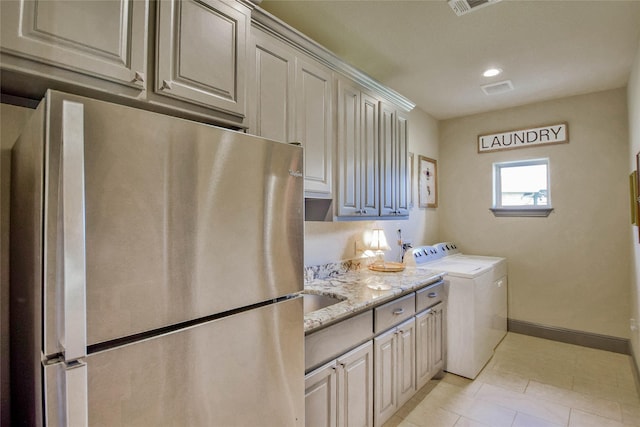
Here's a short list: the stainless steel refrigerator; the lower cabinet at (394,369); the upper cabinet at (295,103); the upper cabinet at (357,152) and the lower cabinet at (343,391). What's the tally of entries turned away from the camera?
0

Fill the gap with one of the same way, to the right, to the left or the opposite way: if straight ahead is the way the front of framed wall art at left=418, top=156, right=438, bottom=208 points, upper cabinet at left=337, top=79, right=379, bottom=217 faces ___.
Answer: the same way

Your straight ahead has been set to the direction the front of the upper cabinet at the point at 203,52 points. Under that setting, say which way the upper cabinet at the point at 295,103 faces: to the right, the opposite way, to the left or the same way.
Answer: the same way

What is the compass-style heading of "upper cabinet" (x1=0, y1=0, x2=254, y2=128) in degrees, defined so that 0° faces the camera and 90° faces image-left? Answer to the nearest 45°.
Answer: approximately 315°

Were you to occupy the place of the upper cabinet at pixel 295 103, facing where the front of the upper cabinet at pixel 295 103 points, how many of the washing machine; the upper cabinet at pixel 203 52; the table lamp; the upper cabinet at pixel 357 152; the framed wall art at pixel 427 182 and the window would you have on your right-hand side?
1

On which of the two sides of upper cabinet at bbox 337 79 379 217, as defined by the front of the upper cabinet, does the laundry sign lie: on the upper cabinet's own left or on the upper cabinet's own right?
on the upper cabinet's own left

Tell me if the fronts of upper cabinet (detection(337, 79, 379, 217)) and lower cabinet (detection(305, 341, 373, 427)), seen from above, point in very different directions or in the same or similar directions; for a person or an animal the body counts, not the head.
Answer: same or similar directions

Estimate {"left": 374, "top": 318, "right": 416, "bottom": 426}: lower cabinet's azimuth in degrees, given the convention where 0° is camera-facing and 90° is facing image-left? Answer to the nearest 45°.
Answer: approximately 315°

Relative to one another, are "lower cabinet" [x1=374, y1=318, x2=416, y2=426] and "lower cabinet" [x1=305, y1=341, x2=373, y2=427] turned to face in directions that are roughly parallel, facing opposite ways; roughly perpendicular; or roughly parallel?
roughly parallel

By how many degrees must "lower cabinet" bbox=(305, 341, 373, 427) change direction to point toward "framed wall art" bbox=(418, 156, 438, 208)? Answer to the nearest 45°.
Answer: approximately 90° to its left

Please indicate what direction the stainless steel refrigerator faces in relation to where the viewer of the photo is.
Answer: facing the viewer and to the right of the viewer

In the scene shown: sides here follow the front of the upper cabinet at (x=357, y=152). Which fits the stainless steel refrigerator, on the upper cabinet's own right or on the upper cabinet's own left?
on the upper cabinet's own right

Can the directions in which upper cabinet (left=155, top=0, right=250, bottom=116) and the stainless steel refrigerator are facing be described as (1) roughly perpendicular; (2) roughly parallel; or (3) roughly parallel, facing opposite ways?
roughly parallel

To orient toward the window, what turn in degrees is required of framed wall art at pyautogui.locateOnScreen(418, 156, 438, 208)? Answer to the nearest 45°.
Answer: approximately 45° to its left

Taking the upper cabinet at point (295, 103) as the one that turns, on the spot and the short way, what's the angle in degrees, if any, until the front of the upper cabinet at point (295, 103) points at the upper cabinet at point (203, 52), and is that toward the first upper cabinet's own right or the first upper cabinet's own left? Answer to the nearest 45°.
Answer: approximately 90° to the first upper cabinet's own right
